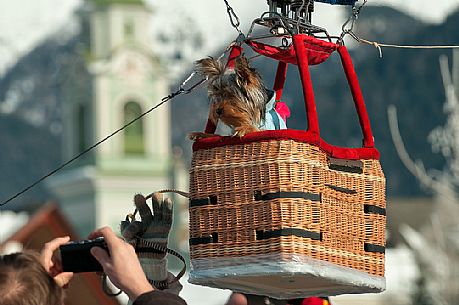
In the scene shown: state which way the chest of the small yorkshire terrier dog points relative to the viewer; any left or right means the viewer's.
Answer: facing the viewer and to the left of the viewer
